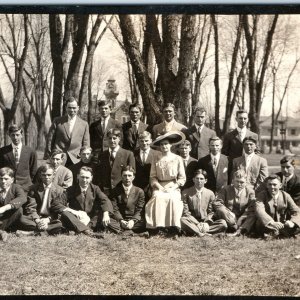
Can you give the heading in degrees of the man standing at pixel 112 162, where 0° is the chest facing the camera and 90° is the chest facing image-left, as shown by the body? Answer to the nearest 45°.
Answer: approximately 0°

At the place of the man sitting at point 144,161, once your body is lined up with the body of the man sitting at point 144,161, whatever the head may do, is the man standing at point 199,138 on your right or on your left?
on your left

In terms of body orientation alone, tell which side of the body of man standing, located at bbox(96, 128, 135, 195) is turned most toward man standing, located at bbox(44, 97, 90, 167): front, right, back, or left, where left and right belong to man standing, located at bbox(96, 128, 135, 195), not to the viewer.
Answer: right

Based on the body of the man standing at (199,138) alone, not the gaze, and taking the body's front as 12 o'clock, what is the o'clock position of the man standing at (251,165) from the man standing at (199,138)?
the man standing at (251,165) is roughly at 9 o'clock from the man standing at (199,138).

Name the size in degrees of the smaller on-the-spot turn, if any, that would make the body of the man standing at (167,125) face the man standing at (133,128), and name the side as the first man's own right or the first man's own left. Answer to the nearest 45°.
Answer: approximately 90° to the first man's own right

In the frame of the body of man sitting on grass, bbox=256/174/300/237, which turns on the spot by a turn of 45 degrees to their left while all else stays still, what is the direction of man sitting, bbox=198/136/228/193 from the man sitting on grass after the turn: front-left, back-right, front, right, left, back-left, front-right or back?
back-right

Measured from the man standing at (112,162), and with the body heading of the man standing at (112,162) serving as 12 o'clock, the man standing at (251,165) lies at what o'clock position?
the man standing at (251,165) is roughly at 9 o'clock from the man standing at (112,162).
